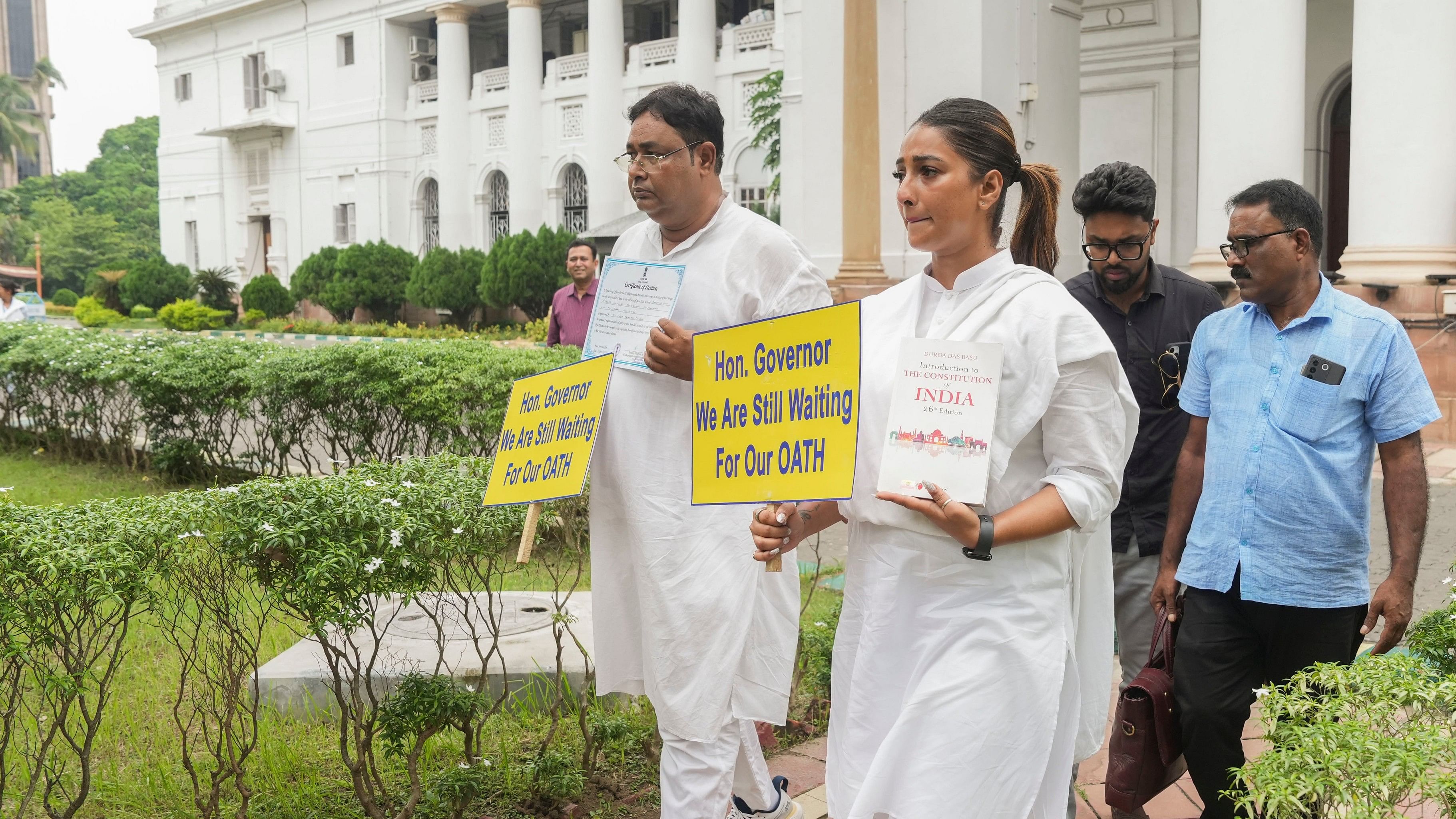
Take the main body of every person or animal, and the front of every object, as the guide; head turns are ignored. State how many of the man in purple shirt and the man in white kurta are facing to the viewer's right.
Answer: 0

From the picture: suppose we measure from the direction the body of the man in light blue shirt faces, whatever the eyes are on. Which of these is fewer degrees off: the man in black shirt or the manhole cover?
the manhole cover

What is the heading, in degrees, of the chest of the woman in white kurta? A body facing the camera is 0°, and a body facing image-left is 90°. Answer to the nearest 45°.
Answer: approximately 45°

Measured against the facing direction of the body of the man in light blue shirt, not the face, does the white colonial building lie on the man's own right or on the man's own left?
on the man's own right

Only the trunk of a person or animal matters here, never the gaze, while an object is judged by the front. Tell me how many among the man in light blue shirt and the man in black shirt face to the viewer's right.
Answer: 0

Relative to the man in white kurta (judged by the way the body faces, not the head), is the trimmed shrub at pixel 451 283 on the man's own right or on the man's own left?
on the man's own right

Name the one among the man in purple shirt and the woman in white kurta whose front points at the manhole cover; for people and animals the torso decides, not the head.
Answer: the man in purple shirt

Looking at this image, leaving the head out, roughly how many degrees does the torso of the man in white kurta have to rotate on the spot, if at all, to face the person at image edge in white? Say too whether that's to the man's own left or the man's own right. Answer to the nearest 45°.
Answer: approximately 90° to the man's own right
